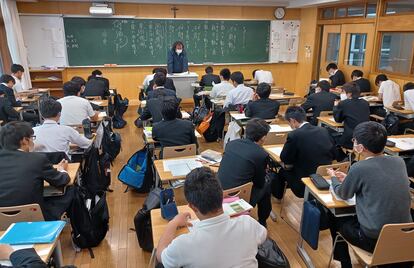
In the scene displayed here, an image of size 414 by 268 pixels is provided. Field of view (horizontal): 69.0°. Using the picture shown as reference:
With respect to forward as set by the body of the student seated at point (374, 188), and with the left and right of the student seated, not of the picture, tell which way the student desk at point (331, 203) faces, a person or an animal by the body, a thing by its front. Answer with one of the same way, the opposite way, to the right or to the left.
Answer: the opposite way

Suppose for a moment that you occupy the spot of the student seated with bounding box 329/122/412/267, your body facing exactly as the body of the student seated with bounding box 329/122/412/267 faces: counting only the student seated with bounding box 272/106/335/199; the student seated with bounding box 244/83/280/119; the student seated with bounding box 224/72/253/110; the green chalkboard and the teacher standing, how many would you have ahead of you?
5

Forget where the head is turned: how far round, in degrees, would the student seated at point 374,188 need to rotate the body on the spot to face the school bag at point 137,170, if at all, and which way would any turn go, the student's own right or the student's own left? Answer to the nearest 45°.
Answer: approximately 45° to the student's own left

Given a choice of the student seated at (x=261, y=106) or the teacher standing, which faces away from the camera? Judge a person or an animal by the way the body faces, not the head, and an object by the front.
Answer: the student seated

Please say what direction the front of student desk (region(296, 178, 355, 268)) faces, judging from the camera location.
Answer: facing the viewer and to the right of the viewer

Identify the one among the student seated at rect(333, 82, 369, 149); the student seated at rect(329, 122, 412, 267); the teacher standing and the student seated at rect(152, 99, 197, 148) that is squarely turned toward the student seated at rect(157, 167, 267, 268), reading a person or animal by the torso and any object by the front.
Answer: the teacher standing

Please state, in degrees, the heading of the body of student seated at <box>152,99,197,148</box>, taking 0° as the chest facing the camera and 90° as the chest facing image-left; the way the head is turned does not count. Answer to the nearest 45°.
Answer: approximately 180°

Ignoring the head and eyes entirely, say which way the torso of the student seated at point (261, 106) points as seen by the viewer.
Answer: away from the camera

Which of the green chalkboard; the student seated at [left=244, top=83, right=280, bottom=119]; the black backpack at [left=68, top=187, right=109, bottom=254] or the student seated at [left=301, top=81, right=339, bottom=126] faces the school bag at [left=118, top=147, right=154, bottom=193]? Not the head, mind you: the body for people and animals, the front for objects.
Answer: the green chalkboard

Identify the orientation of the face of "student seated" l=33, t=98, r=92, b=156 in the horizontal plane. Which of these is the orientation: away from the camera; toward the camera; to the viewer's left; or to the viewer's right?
away from the camera

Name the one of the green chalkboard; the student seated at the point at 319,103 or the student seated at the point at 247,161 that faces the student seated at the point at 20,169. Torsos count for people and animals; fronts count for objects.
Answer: the green chalkboard

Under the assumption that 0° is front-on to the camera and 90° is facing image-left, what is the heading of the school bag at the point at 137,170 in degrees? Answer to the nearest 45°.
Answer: approximately 45°

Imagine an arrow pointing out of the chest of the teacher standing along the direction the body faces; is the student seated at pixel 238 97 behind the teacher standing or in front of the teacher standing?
in front

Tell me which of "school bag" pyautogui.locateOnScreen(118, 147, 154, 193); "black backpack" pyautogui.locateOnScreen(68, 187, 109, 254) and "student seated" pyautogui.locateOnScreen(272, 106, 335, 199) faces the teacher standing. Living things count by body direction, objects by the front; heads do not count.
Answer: the student seated

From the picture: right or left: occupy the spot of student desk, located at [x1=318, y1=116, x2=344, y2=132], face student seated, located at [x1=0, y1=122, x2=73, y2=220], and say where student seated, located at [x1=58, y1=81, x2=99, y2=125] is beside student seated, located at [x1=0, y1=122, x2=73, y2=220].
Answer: right

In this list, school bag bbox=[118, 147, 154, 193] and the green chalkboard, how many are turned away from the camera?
0

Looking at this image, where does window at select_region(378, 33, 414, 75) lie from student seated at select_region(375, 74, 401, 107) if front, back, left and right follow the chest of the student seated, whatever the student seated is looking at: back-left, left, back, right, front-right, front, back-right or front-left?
front-right

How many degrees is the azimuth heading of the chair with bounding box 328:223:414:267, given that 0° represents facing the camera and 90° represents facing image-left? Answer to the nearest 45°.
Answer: approximately 135°

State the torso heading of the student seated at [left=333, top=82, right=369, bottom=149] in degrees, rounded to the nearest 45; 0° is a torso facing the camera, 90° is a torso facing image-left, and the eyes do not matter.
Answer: approximately 135°

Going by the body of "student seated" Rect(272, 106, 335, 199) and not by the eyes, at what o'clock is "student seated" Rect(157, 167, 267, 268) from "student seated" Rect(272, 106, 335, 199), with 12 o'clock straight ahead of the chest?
"student seated" Rect(157, 167, 267, 268) is roughly at 8 o'clock from "student seated" Rect(272, 106, 335, 199).

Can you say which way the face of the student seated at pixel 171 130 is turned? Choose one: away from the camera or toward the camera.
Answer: away from the camera
